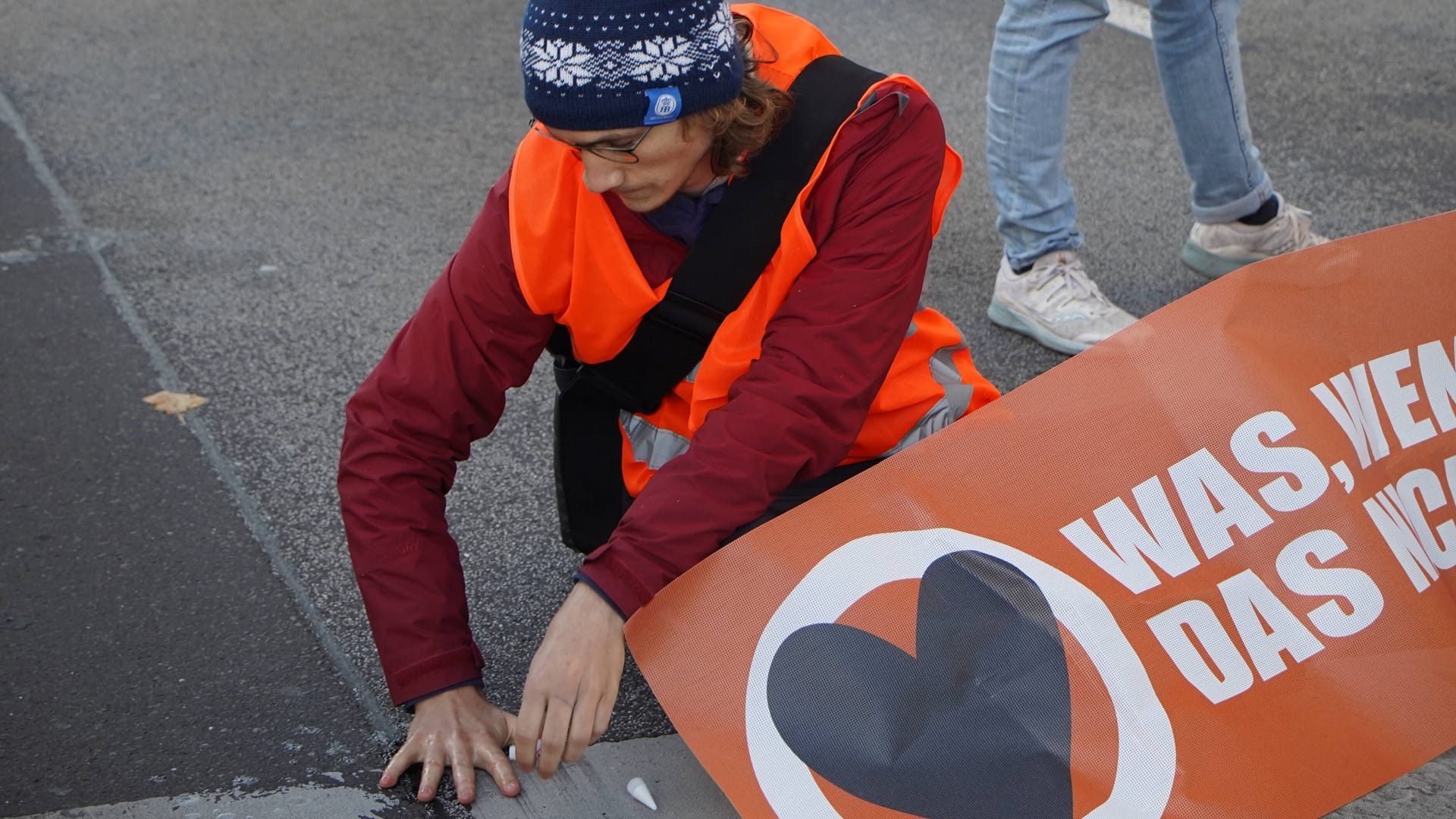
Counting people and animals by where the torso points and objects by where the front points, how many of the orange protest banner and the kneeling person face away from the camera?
0

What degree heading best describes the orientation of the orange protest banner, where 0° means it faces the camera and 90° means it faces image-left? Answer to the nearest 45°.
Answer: approximately 0°

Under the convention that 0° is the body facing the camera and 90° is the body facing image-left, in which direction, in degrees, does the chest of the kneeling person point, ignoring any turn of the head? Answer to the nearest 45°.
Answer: approximately 45°

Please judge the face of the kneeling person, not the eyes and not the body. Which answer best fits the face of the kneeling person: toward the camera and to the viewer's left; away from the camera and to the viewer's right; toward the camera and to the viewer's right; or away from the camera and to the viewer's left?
toward the camera and to the viewer's left

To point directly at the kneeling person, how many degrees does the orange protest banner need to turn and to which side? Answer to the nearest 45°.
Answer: approximately 90° to its right

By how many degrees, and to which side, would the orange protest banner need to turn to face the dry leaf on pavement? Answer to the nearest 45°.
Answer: approximately 90° to its right

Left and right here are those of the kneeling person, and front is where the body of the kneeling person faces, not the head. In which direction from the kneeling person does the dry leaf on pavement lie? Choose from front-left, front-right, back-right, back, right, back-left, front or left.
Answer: right

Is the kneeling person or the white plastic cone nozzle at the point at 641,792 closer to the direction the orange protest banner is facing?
the white plastic cone nozzle
